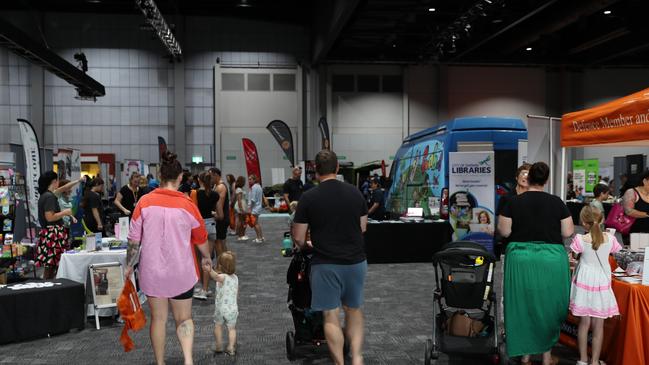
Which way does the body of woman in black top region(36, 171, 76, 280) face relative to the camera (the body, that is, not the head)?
to the viewer's right

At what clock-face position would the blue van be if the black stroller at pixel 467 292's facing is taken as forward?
The blue van is roughly at 12 o'clock from the black stroller.

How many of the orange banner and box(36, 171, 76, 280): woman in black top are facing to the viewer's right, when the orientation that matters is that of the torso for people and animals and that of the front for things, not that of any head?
1

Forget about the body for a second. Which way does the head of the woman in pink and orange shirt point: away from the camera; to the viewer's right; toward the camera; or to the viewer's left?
away from the camera

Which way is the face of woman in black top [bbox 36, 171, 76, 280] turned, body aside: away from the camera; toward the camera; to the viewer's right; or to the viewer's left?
to the viewer's right

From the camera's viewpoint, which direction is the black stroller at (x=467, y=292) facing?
away from the camera

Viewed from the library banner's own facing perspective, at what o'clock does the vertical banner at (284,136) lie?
The vertical banner is roughly at 5 o'clock from the library banner.

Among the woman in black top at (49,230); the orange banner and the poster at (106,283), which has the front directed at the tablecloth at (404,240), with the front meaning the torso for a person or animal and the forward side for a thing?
the woman in black top

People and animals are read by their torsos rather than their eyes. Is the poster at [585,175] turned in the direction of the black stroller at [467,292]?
yes

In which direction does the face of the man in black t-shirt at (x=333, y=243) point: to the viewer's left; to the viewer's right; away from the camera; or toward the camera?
away from the camera

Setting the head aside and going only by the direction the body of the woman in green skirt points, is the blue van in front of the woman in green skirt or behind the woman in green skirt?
in front

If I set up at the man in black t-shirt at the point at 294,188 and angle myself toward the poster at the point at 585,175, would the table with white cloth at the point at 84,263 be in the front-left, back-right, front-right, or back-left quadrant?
back-right

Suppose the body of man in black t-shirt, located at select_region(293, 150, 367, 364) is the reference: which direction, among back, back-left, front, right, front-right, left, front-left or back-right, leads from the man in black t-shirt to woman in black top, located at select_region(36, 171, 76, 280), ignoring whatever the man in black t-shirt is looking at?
front-left
